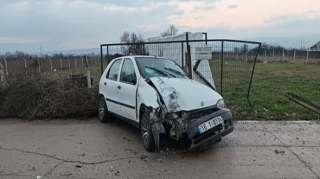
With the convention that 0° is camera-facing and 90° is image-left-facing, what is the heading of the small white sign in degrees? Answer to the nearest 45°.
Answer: approximately 0°

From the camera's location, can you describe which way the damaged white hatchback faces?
facing the viewer and to the right of the viewer

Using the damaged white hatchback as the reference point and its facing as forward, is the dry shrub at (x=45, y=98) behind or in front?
behind

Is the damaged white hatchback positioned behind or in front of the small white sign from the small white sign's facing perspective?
in front

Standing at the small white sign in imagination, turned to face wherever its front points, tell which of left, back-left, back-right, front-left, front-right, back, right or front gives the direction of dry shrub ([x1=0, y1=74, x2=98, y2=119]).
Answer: right

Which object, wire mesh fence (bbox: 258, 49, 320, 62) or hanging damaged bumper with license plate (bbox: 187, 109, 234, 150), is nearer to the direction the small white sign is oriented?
the hanging damaged bumper with license plate

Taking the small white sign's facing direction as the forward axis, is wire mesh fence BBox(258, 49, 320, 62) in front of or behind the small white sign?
behind

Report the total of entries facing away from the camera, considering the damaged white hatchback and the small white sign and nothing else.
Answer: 0

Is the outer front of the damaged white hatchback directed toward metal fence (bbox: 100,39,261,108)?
no

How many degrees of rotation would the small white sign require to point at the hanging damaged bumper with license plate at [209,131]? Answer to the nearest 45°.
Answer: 0° — it already faces it

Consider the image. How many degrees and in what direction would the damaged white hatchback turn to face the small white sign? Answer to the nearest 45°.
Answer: approximately 135° to its left
